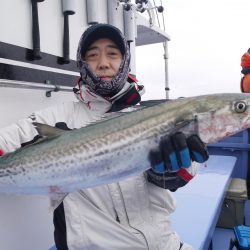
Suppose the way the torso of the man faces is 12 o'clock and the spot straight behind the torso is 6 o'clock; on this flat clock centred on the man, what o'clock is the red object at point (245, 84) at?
The red object is roughly at 7 o'clock from the man.

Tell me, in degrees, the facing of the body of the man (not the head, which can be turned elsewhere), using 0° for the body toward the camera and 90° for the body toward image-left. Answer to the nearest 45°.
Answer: approximately 0°
